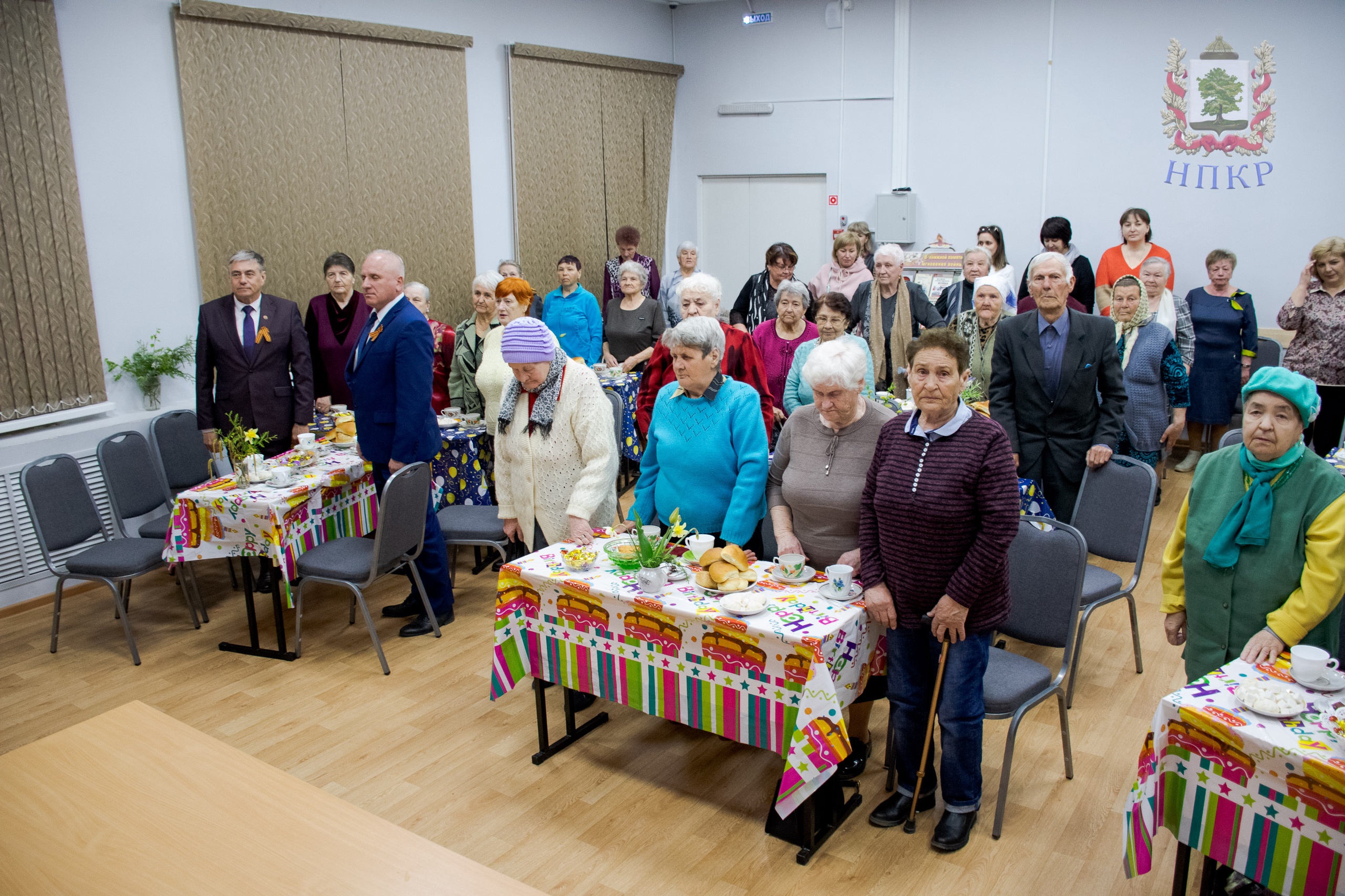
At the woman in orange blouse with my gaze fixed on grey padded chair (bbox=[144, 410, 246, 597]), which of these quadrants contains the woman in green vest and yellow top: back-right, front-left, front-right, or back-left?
front-left

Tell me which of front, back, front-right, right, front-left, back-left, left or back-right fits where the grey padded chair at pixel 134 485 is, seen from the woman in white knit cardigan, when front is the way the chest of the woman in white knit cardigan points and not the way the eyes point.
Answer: right

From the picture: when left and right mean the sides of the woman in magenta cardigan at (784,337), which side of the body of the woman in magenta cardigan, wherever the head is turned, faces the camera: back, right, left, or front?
front

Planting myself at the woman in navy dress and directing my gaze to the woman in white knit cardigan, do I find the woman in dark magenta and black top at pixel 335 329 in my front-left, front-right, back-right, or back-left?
front-right

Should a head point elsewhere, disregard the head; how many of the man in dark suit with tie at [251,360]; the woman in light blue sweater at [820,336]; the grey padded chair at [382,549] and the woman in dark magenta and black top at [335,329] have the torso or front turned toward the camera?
3

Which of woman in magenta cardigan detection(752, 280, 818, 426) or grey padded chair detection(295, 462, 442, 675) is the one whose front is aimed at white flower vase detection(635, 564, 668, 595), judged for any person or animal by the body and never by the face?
the woman in magenta cardigan

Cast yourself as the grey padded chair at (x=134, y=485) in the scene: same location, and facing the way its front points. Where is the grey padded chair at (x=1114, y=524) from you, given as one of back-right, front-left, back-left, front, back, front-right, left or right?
front

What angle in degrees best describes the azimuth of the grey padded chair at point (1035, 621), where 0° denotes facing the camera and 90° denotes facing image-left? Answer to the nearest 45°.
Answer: approximately 45°

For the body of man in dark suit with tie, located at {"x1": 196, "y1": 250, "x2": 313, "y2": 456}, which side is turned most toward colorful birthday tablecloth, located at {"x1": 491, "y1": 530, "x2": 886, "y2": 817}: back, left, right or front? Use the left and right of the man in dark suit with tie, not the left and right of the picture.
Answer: front

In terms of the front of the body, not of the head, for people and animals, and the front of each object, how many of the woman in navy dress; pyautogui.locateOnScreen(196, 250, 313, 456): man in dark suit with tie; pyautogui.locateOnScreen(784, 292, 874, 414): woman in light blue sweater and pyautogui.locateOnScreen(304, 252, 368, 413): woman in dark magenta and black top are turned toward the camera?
4

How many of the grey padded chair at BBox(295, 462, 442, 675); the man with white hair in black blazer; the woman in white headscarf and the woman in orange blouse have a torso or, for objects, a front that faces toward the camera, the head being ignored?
3
